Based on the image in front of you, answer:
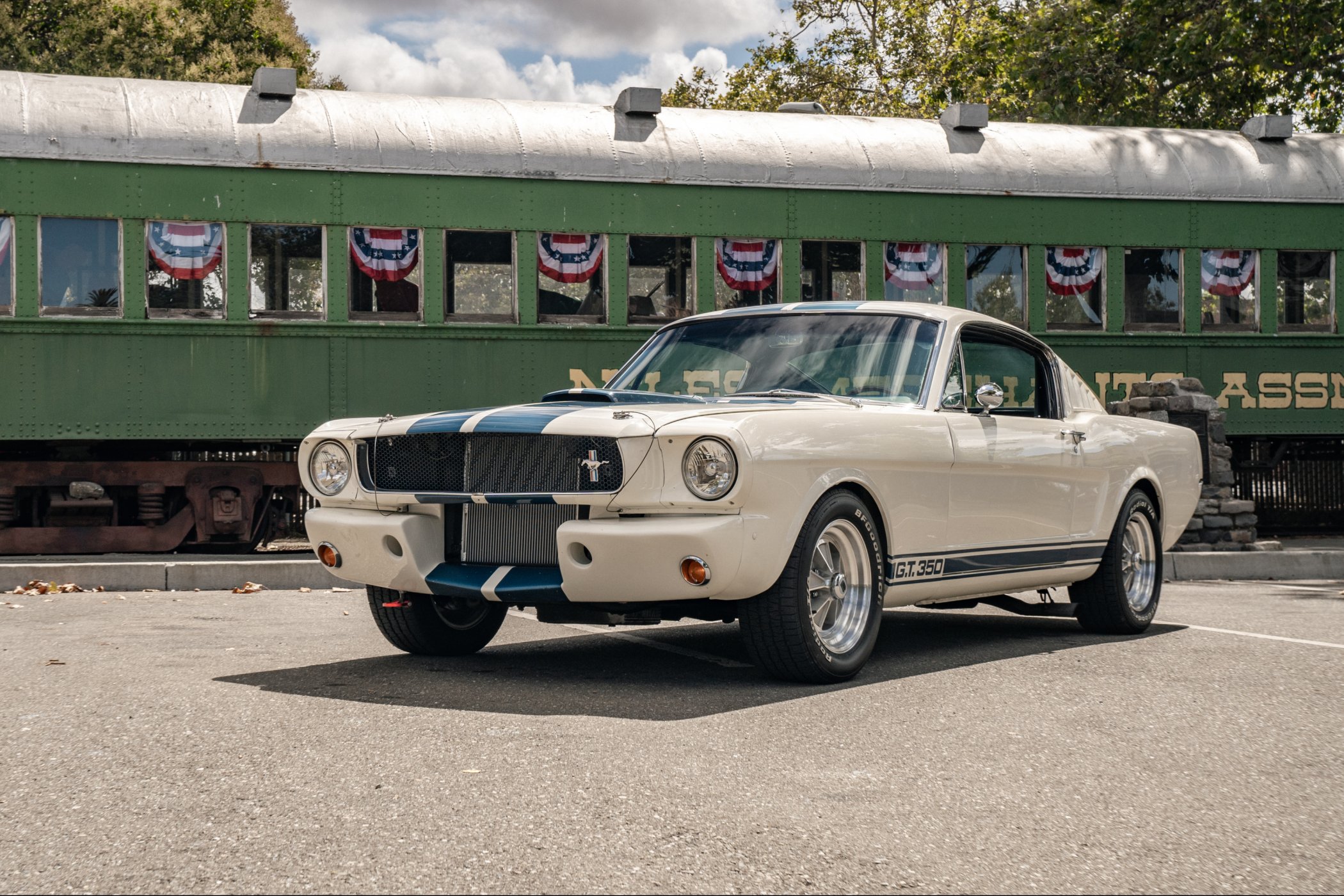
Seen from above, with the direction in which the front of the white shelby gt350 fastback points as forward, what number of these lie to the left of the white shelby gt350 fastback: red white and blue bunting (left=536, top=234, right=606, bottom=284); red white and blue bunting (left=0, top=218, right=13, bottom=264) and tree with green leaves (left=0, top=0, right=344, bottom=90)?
0

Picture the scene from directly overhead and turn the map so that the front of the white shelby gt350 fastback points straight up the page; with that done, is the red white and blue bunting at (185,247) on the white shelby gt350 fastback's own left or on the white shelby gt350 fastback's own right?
on the white shelby gt350 fastback's own right

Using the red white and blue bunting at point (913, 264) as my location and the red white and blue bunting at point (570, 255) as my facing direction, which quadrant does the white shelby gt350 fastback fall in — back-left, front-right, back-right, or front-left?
front-left

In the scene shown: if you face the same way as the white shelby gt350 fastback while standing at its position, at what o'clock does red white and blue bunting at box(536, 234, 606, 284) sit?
The red white and blue bunting is roughly at 4 o'clock from the white shelby gt350 fastback.

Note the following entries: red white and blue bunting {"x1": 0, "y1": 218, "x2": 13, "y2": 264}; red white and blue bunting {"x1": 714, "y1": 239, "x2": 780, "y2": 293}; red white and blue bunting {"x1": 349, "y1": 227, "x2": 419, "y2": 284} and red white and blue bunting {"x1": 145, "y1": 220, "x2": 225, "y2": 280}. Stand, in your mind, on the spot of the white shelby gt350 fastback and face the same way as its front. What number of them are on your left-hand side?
0

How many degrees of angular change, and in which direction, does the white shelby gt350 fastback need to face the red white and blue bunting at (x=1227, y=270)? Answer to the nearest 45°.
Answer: approximately 180°

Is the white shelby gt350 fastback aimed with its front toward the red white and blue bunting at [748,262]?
no

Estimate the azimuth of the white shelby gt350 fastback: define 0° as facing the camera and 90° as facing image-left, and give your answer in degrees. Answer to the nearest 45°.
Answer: approximately 45°

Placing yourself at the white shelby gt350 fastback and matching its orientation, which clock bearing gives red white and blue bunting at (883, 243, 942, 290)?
The red white and blue bunting is roughly at 5 o'clock from the white shelby gt350 fastback.

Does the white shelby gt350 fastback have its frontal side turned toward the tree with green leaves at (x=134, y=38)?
no

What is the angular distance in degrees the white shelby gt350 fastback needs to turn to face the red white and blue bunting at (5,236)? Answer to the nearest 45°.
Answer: approximately 90° to its right

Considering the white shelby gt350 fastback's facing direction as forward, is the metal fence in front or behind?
behind

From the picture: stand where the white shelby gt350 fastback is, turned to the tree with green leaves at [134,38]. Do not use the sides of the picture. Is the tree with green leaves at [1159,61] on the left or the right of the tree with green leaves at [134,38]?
right

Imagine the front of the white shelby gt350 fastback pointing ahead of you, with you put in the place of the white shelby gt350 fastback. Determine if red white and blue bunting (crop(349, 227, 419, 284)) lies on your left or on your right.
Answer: on your right

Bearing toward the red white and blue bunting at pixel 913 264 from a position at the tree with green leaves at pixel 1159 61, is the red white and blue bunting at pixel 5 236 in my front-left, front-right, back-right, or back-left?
front-right
